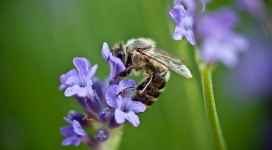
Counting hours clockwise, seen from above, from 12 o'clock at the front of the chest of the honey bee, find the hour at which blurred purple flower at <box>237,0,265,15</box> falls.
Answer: The blurred purple flower is roughly at 5 o'clock from the honey bee.

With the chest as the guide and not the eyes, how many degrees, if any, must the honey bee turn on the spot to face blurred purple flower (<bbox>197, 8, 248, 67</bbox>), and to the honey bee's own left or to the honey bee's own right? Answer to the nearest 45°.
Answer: approximately 135° to the honey bee's own right

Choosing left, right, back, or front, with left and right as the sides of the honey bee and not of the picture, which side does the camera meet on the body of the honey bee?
left
